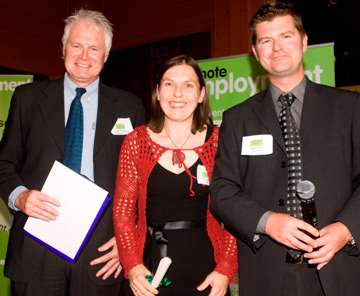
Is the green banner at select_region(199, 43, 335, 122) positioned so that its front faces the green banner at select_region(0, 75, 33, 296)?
no

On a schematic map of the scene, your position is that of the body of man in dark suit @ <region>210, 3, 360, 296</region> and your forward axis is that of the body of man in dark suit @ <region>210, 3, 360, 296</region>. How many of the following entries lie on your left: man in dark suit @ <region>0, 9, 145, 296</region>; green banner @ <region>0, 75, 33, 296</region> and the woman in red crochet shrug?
0

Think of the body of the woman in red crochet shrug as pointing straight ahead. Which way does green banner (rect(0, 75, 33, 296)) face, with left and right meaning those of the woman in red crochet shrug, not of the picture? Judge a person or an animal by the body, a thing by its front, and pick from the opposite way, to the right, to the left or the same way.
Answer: the same way

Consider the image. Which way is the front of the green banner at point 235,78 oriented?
toward the camera

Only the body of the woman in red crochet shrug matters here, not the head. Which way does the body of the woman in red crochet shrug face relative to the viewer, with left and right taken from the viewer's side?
facing the viewer

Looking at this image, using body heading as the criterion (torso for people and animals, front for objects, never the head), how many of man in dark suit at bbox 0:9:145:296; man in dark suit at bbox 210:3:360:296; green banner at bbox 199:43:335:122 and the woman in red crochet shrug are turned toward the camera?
4

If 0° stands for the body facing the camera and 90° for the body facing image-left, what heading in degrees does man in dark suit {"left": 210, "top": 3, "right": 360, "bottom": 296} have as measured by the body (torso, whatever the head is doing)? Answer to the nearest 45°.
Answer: approximately 0°

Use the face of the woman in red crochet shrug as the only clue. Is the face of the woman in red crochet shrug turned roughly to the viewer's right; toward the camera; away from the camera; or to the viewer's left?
toward the camera

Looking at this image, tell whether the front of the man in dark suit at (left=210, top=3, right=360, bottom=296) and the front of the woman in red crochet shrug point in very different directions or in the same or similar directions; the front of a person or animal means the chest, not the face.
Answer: same or similar directions

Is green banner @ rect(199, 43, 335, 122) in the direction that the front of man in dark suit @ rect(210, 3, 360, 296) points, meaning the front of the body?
no

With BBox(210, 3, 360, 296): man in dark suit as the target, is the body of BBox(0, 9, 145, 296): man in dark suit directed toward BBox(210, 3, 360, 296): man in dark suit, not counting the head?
no

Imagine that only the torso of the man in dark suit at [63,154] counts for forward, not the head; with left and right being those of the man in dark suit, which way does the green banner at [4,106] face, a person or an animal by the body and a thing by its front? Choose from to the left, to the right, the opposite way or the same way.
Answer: the same way

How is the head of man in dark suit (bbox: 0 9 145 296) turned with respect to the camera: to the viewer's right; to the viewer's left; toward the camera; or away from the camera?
toward the camera

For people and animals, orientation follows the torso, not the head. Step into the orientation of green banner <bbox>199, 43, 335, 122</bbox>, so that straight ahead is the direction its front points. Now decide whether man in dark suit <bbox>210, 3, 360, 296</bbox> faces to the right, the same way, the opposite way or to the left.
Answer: the same way

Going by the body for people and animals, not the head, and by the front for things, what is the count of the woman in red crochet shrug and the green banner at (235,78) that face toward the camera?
2
